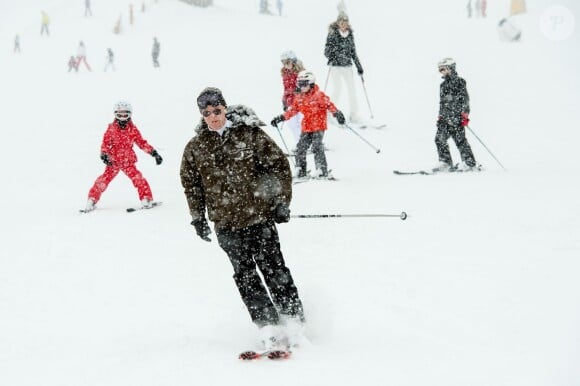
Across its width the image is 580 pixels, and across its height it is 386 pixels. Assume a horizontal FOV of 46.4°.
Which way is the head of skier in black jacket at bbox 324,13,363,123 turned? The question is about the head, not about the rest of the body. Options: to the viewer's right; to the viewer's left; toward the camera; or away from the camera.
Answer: toward the camera

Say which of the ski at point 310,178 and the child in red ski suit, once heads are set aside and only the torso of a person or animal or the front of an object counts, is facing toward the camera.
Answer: the child in red ski suit

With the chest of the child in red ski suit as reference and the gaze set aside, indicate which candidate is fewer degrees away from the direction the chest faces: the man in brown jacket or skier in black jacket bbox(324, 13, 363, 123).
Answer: the man in brown jacket

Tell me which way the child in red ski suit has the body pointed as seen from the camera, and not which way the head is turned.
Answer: toward the camera

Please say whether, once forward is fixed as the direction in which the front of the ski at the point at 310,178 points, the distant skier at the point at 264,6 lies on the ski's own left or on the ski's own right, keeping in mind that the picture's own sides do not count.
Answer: on the ski's own right

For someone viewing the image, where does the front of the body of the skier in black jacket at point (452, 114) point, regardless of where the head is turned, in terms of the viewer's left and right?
facing the viewer and to the left of the viewer

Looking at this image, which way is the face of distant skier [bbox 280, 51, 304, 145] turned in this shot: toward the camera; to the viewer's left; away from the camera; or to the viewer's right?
toward the camera

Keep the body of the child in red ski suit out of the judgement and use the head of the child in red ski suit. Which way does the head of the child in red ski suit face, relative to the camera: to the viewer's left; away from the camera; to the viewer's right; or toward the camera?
toward the camera

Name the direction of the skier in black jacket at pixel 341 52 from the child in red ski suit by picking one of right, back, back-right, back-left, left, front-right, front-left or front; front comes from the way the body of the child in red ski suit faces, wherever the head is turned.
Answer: back-left

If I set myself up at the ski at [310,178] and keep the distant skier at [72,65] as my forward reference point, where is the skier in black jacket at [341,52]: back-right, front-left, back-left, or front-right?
front-right

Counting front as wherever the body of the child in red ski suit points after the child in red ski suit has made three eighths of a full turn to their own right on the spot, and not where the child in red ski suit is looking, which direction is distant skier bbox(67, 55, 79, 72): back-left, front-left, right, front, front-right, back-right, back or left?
front-right

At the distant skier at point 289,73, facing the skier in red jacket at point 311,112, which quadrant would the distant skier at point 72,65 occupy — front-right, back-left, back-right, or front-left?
back-right
